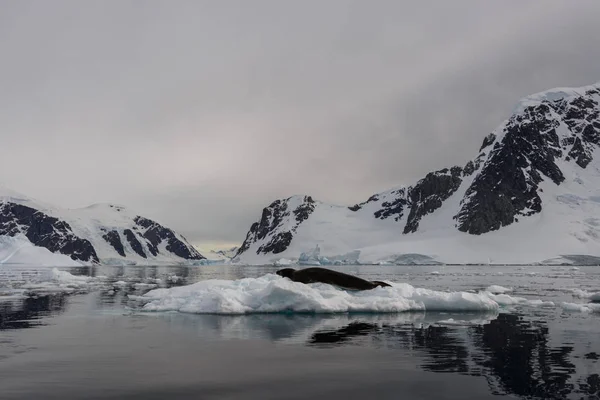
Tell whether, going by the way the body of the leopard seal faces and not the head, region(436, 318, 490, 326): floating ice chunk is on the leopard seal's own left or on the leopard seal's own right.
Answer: on the leopard seal's own left

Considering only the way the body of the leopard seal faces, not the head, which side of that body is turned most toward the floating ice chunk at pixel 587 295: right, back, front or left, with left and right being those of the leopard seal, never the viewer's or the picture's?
back

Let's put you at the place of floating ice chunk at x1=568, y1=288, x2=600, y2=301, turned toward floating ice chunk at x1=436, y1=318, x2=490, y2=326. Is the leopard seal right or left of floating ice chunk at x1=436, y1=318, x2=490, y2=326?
right

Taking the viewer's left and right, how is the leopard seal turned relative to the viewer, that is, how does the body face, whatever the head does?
facing to the left of the viewer
